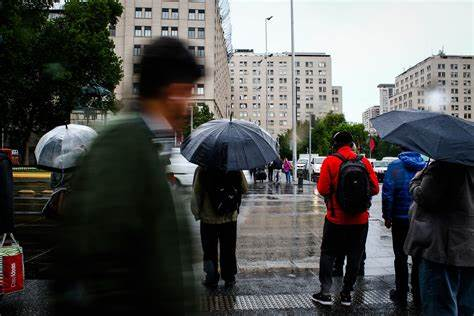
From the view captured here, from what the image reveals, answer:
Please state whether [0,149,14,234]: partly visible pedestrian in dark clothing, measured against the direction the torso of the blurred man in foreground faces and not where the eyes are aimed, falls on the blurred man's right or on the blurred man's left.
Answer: on the blurred man's left

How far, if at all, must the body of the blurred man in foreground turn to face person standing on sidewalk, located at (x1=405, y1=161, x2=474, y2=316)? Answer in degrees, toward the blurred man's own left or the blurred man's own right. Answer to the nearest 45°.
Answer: approximately 45° to the blurred man's own left

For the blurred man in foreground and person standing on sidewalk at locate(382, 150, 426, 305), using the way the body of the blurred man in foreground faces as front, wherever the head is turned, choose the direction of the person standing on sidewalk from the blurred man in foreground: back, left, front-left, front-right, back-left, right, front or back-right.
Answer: front-left

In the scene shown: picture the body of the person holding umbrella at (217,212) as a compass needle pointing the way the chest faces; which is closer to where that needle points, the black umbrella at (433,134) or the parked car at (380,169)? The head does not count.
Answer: the parked car

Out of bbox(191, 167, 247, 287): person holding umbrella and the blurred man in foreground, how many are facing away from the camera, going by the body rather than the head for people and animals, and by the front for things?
1

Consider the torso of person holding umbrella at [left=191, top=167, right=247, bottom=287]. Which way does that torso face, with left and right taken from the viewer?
facing away from the viewer

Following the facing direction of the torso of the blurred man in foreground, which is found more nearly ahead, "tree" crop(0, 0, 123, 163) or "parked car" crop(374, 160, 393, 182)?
the parked car

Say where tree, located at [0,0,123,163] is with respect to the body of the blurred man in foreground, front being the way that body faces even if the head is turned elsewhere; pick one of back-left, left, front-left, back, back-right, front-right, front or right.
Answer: left

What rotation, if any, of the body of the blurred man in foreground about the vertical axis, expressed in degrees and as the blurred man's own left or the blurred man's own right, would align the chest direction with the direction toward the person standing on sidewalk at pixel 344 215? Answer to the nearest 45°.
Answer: approximately 45° to the blurred man's own left

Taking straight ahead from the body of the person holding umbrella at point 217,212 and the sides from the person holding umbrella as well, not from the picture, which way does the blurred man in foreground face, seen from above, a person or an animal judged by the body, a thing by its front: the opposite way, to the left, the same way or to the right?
to the right

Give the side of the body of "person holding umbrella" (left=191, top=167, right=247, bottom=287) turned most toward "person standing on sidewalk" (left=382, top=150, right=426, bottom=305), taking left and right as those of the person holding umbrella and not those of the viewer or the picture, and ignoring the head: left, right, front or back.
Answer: right

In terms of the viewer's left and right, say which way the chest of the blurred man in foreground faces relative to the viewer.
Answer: facing to the right of the viewer

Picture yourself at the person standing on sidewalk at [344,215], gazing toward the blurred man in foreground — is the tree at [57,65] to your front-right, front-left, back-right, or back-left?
back-right
